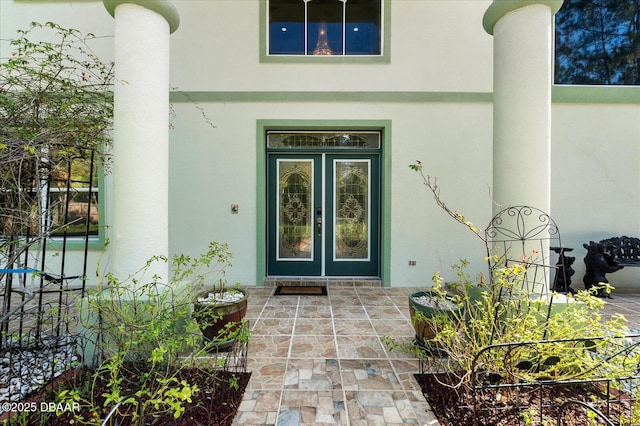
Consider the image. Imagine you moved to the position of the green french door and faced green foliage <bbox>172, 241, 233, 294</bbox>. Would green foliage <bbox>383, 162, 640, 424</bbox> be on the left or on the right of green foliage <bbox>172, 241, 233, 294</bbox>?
left

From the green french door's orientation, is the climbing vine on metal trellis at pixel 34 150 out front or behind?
out front

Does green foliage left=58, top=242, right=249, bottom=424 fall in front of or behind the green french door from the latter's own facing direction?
in front

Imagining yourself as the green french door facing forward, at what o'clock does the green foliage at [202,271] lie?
The green foliage is roughly at 1 o'clock from the green french door.

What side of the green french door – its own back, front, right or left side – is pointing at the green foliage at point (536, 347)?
front

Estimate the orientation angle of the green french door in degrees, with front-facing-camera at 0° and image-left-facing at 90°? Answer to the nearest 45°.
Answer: approximately 0°

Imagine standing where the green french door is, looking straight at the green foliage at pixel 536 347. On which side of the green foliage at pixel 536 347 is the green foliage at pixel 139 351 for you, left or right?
right
